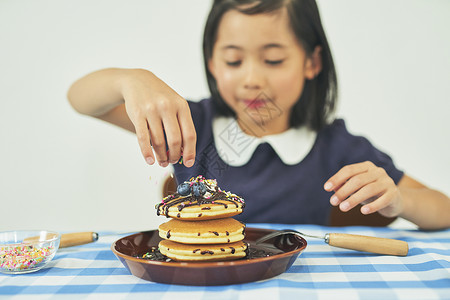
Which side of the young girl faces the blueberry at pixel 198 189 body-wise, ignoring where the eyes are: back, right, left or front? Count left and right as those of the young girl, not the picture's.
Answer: front

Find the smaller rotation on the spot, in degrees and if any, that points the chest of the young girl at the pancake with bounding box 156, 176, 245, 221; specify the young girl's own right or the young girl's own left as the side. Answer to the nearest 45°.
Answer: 0° — they already face it

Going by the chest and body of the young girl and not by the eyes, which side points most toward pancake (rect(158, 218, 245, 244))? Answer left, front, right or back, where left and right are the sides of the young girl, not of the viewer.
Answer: front

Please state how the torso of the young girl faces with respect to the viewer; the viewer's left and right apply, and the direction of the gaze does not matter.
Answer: facing the viewer

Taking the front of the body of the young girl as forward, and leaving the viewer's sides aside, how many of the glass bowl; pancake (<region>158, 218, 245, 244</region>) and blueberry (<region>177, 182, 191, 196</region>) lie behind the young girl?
0

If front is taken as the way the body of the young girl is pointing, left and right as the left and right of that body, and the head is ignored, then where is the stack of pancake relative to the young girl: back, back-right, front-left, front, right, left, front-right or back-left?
front

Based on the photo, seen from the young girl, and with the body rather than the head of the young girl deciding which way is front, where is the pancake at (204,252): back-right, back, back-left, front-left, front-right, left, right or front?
front

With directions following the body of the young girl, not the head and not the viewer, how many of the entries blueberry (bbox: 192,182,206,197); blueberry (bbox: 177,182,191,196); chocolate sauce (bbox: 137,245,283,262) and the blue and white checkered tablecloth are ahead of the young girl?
4

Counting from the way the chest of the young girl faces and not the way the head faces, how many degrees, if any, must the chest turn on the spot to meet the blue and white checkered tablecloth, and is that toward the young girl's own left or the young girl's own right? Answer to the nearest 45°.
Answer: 0° — they already face it

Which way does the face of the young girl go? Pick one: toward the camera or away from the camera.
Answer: toward the camera

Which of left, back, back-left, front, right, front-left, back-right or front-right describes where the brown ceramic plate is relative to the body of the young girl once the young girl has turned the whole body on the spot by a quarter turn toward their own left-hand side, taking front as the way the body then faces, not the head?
right
